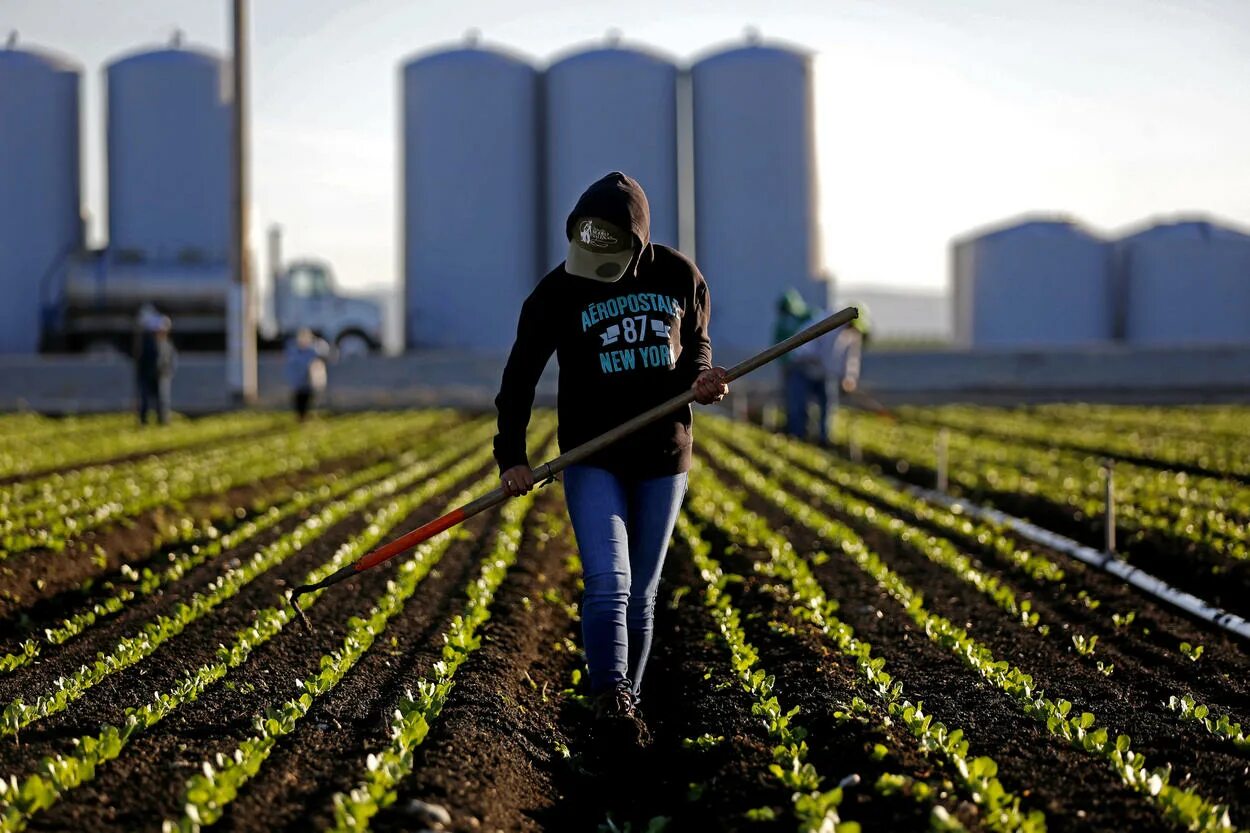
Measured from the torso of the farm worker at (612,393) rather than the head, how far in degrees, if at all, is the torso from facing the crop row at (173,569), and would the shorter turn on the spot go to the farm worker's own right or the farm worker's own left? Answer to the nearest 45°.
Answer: approximately 135° to the farm worker's own right

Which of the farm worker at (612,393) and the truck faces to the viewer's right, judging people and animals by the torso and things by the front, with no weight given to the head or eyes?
the truck

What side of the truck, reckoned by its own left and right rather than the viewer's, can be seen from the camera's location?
right

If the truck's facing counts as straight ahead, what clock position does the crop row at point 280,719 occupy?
The crop row is roughly at 3 o'clock from the truck.

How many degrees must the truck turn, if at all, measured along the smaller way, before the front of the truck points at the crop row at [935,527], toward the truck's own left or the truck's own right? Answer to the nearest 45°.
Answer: approximately 90° to the truck's own right

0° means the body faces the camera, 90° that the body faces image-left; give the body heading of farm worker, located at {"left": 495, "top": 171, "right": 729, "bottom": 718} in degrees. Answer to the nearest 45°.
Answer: approximately 0°
